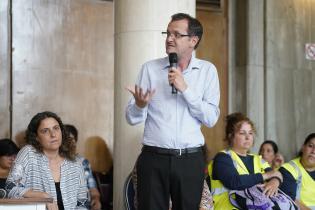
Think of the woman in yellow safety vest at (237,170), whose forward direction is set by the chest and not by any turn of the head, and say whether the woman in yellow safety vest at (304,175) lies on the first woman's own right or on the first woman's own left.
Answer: on the first woman's own left

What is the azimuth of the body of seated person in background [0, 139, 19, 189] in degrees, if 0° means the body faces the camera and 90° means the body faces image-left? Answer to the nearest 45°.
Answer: approximately 315°

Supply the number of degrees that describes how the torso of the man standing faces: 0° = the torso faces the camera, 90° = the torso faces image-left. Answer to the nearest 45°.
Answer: approximately 0°

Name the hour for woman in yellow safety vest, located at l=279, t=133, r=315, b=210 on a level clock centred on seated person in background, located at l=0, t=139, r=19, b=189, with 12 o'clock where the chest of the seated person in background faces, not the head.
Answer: The woman in yellow safety vest is roughly at 11 o'clock from the seated person in background.

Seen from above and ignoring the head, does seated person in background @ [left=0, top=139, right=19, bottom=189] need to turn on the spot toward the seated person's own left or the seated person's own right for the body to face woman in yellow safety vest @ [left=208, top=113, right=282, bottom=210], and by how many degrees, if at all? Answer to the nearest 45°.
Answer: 0° — they already face them

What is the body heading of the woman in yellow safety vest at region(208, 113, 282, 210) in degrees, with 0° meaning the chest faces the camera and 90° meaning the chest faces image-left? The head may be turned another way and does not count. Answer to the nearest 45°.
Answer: approximately 315°

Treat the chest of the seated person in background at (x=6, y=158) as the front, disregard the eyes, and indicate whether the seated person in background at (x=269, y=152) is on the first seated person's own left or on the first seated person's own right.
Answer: on the first seated person's own left
